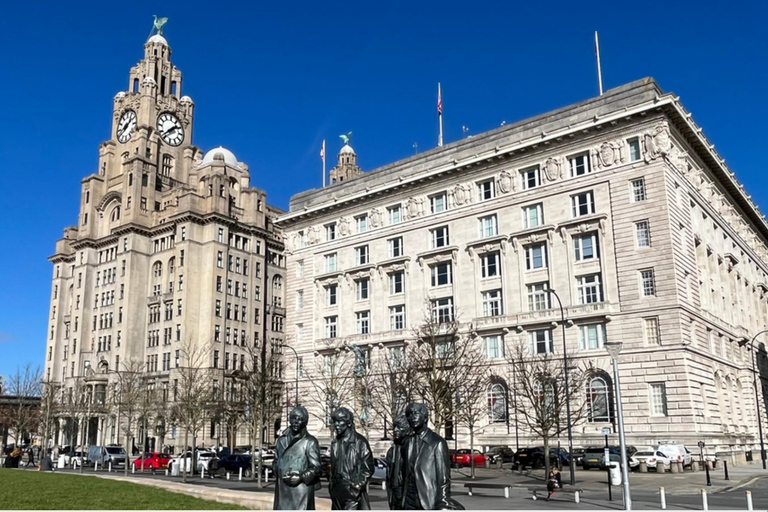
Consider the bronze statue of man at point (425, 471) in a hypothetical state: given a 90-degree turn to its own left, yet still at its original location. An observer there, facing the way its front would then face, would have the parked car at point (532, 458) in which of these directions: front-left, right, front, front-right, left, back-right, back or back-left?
back-left

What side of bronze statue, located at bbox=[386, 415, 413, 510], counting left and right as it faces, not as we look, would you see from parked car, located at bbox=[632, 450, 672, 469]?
back

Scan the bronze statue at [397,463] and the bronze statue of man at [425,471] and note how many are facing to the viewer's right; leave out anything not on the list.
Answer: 0

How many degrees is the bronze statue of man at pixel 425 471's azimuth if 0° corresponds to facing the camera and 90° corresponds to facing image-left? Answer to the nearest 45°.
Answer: approximately 45°

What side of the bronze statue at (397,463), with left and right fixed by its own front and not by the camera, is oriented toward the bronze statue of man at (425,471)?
left

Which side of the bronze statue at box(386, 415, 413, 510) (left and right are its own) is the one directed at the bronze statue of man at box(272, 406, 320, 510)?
right

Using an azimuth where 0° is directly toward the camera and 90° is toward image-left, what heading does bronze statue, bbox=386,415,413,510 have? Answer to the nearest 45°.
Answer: approximately 45°

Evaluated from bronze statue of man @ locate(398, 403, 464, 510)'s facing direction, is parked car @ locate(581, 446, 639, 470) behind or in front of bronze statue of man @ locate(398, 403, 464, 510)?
behind
